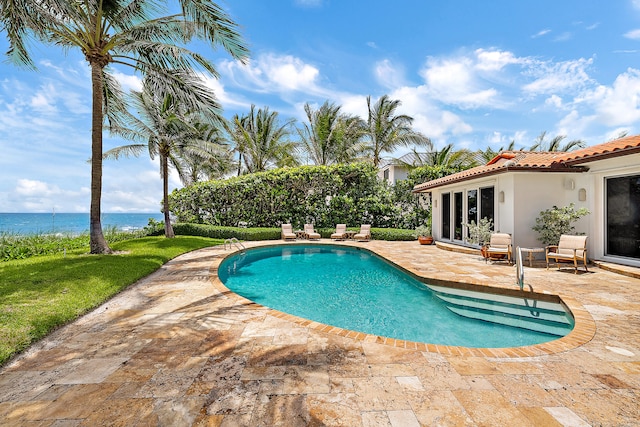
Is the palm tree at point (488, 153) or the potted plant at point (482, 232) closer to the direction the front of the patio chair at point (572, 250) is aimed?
the potted plant

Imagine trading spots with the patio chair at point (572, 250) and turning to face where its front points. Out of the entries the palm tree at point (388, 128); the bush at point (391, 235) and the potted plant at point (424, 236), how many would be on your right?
3

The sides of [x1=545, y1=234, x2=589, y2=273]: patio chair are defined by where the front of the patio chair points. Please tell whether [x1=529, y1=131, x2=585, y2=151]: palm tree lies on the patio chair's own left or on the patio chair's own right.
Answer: on the patio chair's own right

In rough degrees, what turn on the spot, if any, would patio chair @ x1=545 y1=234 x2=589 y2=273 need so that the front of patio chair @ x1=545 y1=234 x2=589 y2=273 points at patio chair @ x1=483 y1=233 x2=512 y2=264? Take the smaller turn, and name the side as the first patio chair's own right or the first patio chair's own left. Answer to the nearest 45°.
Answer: approximately 45° to the first patio chair's own right

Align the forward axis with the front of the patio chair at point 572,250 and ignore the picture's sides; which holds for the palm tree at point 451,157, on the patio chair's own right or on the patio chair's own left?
on the patio chair's own right

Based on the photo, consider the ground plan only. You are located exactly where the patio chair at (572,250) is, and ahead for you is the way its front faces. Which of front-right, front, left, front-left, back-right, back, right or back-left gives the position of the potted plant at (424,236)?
right

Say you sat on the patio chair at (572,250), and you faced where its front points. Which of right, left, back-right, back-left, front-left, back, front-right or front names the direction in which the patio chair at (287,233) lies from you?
front-right

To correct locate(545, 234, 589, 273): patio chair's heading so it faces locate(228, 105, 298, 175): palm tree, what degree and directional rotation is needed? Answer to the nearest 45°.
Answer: approximately 45° to its right

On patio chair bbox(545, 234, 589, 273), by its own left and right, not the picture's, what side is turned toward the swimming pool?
front

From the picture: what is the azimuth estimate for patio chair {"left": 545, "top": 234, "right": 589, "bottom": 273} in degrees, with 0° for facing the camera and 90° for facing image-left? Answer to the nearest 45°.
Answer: approximately 45°

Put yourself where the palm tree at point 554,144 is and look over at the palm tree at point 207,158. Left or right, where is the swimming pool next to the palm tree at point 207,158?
left

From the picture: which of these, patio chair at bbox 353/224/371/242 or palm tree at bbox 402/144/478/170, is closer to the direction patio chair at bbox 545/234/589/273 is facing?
the patio chair

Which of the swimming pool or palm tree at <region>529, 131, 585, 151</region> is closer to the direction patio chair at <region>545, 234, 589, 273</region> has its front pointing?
the swimming pool

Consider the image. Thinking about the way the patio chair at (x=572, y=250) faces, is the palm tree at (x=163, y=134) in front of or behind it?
in front

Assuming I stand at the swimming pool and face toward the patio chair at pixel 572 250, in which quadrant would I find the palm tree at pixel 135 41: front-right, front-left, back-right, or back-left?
back-left
